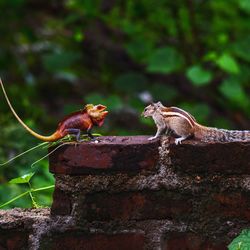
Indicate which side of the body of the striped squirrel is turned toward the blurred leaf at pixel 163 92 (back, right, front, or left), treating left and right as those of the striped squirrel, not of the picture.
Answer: right

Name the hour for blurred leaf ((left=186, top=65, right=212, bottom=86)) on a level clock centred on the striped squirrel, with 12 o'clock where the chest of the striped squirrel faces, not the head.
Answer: The blurred leaf is roughly at 3 o'clock from the striped squirrel.

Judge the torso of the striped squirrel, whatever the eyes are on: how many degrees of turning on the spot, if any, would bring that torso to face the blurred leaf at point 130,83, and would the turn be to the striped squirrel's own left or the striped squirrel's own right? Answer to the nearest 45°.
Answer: approximately 90° to the striped squirrel's own right

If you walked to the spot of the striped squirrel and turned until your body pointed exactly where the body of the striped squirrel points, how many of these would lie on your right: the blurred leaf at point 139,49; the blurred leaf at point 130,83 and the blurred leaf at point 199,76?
3

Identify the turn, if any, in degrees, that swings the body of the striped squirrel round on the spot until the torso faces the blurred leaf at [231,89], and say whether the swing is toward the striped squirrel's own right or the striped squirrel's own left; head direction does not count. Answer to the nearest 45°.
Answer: approximately 90° to the striped squirrel's own right

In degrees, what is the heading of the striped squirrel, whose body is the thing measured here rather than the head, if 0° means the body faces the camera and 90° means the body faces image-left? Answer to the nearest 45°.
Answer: approximately 90°

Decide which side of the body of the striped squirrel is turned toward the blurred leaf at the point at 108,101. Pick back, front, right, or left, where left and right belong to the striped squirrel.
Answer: right

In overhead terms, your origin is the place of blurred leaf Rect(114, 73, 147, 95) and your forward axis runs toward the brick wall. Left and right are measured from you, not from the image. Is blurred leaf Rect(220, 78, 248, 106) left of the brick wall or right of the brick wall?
left
